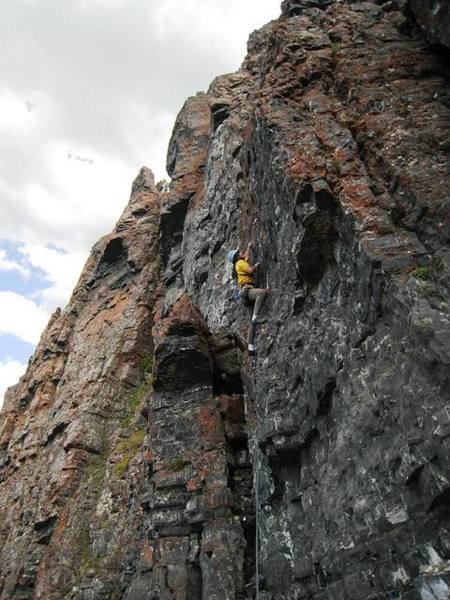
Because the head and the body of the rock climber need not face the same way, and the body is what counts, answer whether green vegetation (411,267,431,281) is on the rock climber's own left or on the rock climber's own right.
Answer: on the rock climber's own right

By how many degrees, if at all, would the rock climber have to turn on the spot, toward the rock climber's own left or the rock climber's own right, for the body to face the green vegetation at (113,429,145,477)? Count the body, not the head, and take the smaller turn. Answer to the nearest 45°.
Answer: approximately 135° to the rock climber's own left

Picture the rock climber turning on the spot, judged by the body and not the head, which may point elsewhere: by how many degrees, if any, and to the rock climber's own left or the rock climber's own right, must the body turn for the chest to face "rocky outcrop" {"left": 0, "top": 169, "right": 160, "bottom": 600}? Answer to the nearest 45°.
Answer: approximately 135° to the rock climber's own left

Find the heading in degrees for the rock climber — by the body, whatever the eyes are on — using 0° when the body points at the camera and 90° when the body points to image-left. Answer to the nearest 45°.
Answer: approximately 270°

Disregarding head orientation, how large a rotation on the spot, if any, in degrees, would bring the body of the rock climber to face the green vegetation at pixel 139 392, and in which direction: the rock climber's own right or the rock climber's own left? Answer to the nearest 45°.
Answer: approximately 135° to the rock climber's own left

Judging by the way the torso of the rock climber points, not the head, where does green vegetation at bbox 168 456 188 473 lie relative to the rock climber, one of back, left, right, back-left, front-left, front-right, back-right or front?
back-left

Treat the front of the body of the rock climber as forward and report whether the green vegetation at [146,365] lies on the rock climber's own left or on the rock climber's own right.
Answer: on the rock climber's own left
